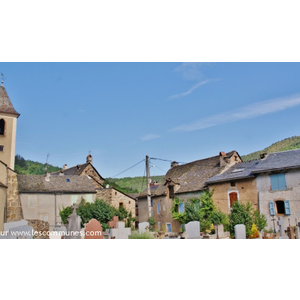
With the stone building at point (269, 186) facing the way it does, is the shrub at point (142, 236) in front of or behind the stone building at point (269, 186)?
in front

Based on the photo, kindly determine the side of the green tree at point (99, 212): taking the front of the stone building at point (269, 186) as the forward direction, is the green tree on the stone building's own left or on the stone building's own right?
on the stone building's own right

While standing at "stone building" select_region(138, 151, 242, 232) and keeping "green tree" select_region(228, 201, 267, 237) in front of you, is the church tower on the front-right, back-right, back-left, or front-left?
back-right

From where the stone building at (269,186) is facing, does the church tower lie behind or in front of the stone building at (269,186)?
in front

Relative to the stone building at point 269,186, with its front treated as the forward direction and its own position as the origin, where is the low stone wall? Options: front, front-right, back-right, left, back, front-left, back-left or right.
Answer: front-right

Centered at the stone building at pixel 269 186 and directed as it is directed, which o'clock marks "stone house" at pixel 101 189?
The stone house is roughly at 2 o'clock from the stone building.

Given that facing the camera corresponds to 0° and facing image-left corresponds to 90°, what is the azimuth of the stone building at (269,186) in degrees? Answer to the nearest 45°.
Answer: approximately 45°
